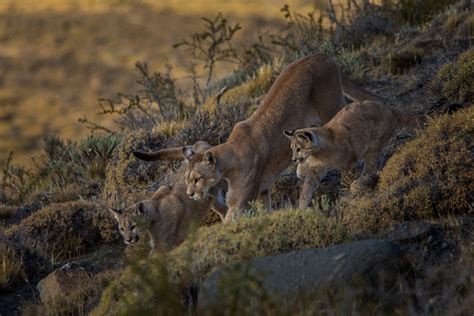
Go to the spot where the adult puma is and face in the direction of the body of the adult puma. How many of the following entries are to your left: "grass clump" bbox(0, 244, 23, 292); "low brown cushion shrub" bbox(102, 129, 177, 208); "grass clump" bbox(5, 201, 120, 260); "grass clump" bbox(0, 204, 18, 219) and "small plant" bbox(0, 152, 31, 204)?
0

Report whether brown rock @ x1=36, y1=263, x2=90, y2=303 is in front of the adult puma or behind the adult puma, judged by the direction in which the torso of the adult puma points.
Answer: in front

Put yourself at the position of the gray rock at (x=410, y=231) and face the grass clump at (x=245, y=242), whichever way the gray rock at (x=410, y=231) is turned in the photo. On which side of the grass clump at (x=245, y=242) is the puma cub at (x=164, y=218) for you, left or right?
right

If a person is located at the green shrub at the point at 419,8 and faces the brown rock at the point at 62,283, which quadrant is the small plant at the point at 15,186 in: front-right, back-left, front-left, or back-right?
front-right

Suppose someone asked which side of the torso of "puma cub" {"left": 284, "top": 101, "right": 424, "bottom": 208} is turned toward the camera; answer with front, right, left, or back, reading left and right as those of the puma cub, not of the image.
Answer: left

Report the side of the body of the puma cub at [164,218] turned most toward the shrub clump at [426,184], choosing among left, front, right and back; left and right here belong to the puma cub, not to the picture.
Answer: back

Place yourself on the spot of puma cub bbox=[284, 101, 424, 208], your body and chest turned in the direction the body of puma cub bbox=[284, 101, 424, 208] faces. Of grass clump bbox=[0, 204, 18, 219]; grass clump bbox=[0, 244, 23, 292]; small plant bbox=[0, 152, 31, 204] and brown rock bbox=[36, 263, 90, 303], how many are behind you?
0

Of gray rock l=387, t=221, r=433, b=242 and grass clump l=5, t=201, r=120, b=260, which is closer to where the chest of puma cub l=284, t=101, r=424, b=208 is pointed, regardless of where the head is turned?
the grass clump

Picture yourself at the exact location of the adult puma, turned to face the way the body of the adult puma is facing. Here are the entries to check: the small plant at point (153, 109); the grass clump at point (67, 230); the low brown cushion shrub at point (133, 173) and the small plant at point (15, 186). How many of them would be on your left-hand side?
0

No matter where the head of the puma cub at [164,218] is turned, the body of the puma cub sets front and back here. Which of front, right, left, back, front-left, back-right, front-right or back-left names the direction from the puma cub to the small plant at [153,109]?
back-right

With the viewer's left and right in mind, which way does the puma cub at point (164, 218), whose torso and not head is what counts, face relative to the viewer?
facing the viewer and to the left of the viewer

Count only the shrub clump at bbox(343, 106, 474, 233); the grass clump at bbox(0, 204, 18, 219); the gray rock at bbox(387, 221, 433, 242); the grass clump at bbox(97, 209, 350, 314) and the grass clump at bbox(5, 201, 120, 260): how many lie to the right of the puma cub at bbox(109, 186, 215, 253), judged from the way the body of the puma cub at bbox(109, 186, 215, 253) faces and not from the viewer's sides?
2

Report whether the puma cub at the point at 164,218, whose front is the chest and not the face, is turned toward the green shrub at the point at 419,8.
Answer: no

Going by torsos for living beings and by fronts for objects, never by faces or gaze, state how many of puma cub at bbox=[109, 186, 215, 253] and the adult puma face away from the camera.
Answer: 0

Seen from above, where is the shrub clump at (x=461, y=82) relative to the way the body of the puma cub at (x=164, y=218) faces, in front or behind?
behind

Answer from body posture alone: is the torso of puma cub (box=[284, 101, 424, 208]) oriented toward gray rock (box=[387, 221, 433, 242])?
no

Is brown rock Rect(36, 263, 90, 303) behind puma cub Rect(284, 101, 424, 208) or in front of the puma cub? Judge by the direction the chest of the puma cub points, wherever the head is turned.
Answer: in front

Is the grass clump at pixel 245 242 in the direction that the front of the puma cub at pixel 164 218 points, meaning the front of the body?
no

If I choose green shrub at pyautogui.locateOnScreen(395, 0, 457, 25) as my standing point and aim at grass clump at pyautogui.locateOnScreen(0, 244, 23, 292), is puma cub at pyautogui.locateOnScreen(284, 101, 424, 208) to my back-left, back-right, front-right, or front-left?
front-left

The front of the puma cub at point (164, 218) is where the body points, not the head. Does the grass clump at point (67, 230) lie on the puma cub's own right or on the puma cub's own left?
on the puma cub's own right

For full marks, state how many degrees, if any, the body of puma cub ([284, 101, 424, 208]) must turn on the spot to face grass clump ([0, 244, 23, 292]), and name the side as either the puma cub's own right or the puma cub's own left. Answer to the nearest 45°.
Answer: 0° — it already faces it
